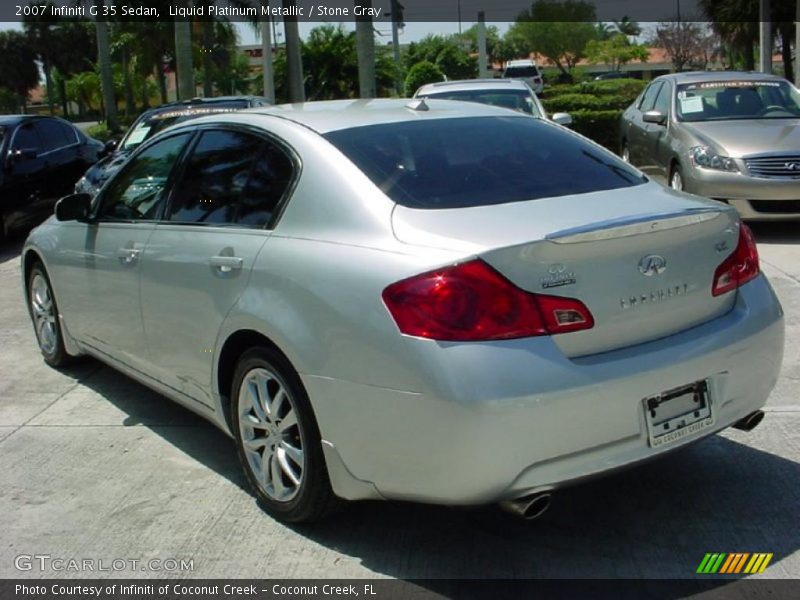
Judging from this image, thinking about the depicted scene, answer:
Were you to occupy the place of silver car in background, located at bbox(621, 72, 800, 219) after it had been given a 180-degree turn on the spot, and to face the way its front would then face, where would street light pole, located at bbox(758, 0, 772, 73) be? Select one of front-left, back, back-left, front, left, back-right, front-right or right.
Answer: front-right

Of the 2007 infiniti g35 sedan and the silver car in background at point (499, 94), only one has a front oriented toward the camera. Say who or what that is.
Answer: the silver car in background

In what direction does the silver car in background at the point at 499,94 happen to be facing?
toward the camera

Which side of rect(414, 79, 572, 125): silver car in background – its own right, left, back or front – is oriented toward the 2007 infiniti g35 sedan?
front

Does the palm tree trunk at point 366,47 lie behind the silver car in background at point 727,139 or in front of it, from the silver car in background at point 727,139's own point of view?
behind

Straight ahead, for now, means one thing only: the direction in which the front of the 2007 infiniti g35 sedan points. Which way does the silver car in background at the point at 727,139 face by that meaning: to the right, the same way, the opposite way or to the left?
the opposite way

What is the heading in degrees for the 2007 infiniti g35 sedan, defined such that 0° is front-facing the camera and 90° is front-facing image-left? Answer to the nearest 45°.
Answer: approximately 135°

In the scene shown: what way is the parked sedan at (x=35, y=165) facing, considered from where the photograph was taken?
facing the viewer and to the left of the viewer

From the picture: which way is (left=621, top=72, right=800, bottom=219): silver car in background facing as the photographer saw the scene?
facing the viewer and to the right of the viewer

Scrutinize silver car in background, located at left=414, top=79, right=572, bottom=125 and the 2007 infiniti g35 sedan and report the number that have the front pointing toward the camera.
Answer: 1
